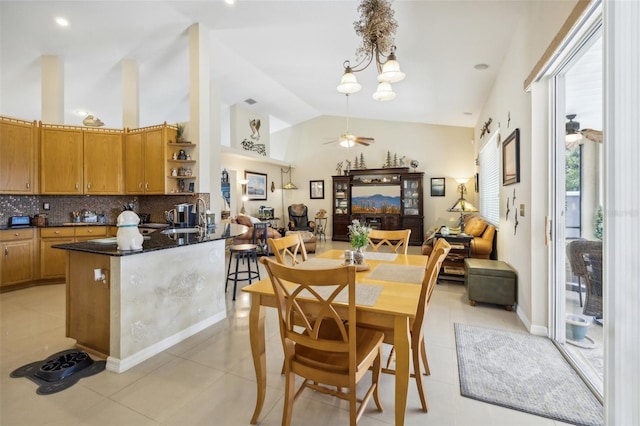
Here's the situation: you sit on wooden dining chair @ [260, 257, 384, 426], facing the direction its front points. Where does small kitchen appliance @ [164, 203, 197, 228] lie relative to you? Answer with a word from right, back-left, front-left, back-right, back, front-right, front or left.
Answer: left

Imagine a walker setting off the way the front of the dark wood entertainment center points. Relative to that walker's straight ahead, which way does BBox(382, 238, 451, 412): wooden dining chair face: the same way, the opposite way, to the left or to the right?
to the right

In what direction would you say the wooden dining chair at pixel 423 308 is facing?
to the viewer's left

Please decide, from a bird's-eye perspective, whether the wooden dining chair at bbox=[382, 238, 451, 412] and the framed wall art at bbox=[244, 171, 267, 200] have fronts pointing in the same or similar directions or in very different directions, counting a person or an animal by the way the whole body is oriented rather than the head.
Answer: very different directions

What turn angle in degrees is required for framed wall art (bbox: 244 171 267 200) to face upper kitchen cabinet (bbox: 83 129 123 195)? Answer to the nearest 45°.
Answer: approximately 90° to its right

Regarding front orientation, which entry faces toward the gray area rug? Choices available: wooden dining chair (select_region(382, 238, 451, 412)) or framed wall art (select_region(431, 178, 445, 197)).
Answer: the framed wall art

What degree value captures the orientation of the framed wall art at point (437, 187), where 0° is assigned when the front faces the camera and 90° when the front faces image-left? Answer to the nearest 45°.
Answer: approximately 0°

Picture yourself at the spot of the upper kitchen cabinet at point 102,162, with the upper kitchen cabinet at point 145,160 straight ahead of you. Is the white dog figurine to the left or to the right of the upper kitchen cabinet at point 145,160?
right

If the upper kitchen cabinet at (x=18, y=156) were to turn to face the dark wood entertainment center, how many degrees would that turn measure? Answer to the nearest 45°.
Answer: approximately 45° to its left

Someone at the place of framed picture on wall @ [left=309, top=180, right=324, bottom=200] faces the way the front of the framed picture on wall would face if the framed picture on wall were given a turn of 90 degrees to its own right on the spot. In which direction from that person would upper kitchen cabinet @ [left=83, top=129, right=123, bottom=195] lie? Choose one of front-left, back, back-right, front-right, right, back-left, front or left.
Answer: front-left

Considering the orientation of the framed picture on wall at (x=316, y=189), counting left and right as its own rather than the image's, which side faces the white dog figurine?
front

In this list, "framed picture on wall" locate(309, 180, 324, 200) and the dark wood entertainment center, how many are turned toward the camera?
2

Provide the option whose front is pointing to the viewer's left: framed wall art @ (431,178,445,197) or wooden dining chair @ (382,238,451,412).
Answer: the wooden dining chair

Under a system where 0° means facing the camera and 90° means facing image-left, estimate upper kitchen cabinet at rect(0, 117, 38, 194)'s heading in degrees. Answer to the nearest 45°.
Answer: approximately 315°

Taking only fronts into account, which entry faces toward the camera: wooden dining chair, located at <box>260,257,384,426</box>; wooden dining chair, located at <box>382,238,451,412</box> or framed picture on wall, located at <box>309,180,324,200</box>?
the framed picture on wall

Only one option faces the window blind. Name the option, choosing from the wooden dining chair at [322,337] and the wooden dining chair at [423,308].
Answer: the wooden dining chair at [322,337]

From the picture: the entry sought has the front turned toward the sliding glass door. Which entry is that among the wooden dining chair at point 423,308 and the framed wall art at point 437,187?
the framed wall art

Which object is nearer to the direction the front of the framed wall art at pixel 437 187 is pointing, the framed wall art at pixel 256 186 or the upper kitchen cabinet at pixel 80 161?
the upper kitchen cabinet
